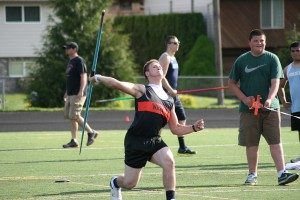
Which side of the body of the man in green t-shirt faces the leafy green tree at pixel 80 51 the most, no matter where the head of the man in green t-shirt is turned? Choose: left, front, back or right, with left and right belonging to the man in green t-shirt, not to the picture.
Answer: back

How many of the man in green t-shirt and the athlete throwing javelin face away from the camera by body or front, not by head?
0

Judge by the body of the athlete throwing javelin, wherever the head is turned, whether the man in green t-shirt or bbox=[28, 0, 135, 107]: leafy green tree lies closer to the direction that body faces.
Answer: the man in green t-shirt

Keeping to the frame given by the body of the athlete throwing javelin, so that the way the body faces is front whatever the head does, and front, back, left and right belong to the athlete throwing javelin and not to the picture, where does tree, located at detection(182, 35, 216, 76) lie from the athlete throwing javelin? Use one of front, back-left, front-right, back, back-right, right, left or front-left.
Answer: back-left

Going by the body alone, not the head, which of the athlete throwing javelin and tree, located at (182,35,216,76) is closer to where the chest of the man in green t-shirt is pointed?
the athlete throwing javelin

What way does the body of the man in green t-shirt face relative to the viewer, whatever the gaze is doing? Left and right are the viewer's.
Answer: facing the viewer

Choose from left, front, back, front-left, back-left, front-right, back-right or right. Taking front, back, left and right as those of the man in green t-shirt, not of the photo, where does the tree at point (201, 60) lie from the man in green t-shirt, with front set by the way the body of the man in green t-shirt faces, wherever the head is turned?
back

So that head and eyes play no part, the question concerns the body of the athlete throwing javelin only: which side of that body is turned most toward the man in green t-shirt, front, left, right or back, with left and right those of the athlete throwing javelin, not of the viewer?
left

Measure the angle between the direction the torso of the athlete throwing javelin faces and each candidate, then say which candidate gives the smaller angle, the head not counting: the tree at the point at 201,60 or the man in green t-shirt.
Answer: the man in green t-shirt

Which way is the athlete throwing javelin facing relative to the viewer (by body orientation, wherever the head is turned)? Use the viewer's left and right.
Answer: facing the viewer and to the right of the viewer

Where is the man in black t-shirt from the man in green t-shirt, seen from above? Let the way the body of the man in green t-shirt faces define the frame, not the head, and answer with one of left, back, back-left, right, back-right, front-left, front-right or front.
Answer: back-right
